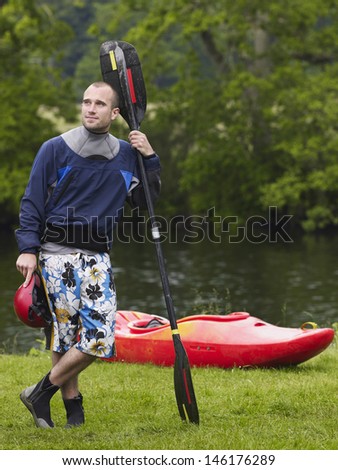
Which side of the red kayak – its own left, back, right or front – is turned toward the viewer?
right

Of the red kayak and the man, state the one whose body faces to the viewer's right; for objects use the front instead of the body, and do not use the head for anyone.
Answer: the red kayak

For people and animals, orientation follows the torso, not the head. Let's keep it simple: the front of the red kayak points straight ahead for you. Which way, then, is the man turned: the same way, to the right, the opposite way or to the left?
to the right

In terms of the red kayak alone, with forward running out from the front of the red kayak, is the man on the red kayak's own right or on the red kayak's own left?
on the red kayak's own right

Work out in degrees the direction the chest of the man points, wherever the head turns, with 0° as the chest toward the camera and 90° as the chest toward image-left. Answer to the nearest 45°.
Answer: approximately 0°

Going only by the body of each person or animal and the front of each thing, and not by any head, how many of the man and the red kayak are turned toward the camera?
1

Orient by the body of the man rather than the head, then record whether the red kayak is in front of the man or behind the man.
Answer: behind
